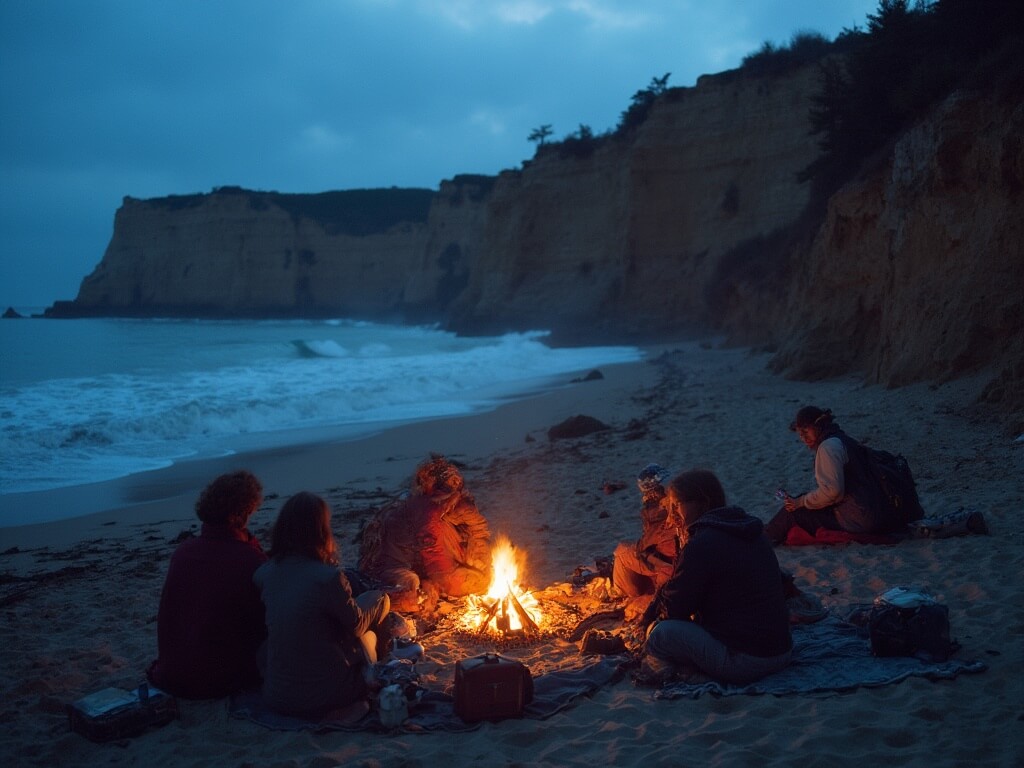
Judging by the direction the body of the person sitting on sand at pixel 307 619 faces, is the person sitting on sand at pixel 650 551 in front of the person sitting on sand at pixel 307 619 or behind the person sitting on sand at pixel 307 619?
in front

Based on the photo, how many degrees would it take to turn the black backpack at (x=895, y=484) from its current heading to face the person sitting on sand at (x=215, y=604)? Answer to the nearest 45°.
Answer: approximately 135° to its right

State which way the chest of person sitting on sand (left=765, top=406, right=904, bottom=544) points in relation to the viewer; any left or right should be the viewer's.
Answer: facing to the left of the viewer

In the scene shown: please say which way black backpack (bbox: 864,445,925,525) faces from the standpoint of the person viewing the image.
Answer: facing to the right of the viewer

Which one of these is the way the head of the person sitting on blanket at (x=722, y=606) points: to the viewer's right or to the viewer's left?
to the viewer's left

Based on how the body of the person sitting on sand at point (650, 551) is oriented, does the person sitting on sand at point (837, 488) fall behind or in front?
behind

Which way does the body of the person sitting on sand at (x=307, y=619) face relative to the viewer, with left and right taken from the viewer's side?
facing away from the viewer and to the right of the viewer

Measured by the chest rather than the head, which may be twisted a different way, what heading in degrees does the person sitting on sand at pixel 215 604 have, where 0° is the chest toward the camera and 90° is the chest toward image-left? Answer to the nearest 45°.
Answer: approximately 225°

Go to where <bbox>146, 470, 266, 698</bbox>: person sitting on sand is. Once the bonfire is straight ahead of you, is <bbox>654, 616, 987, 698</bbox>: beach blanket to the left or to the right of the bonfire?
right

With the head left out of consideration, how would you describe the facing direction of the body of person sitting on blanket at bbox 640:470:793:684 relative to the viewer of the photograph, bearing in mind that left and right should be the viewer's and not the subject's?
facing away from the viewer and to the left of the viewer

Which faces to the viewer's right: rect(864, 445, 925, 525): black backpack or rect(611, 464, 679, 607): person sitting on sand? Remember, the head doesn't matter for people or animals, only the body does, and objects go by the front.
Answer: the black backpack
